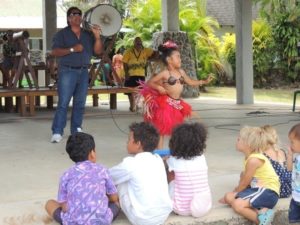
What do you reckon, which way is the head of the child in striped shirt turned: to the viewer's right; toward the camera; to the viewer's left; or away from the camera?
away from the camera

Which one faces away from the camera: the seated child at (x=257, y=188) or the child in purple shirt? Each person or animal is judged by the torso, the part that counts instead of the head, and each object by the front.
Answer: the child in purple shirt

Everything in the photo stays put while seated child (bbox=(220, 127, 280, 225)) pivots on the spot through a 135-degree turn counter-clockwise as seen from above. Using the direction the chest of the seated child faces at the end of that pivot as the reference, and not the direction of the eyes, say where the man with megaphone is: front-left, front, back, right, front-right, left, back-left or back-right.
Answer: back

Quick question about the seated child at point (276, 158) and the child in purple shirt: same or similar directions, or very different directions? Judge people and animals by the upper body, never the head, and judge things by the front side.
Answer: same or similar directions

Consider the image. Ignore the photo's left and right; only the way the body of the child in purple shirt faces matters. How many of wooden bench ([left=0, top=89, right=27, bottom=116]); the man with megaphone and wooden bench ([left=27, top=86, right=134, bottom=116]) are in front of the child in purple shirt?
3

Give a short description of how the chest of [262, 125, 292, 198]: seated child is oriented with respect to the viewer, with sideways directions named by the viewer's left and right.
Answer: facing away from the viewer and to the left of the viewer

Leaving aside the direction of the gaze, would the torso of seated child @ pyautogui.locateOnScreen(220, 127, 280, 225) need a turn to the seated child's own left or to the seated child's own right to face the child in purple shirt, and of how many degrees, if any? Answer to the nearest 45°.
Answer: approximately 45° to the seated child's own left

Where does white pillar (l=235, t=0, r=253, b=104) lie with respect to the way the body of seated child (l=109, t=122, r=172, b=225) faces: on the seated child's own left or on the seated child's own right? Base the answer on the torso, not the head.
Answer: on the seated child's own right

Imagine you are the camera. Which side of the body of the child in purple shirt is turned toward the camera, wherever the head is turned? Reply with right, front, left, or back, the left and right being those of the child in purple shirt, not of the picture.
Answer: back

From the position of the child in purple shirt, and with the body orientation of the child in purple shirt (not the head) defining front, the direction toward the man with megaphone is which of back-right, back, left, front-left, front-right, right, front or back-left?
front

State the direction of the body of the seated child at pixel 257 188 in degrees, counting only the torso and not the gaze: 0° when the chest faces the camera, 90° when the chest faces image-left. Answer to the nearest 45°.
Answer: approximately 90°

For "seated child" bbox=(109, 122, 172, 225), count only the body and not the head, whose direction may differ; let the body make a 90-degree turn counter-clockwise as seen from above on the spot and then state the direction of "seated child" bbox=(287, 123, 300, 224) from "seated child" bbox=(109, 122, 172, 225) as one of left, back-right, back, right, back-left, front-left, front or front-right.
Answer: back-left

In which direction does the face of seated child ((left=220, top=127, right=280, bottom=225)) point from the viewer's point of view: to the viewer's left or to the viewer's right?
to the viewer's left

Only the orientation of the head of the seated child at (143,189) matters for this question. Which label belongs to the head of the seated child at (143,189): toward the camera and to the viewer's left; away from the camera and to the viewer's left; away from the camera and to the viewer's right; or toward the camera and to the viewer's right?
away from the camera and to the viewer's left

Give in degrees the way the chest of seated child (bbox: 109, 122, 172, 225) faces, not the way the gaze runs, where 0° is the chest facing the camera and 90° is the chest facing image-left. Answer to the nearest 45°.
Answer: approximately 135°

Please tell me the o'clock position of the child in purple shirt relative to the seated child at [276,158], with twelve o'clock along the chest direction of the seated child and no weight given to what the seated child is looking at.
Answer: The child in purple shirt is roughly at 9 o'clock from the seated child.

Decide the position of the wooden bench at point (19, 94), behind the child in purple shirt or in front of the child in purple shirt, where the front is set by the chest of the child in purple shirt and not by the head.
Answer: in front

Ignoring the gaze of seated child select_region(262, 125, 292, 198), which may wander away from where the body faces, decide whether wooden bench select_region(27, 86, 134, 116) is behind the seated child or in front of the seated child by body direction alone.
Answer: in front
